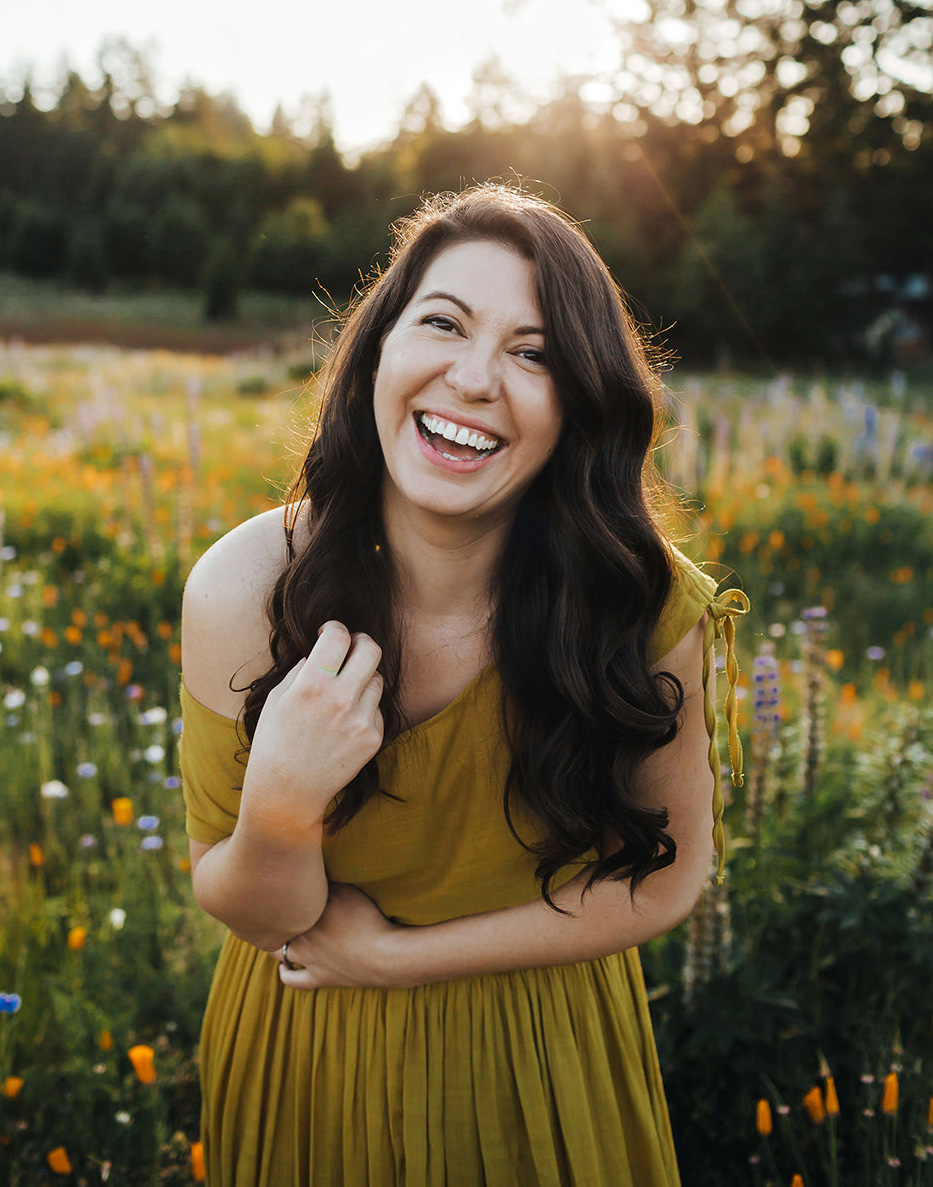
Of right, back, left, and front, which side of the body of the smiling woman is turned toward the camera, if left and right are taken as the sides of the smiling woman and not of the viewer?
front

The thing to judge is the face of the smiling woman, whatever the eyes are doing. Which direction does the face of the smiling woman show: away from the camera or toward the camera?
toward the camera

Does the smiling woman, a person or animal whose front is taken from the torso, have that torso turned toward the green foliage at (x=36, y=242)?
no

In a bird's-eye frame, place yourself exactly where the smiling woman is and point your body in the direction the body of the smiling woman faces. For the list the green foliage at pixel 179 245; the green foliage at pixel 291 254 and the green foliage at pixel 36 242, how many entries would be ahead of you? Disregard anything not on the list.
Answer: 0

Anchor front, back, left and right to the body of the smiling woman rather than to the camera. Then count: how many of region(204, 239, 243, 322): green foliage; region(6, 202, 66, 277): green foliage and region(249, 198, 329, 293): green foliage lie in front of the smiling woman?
0

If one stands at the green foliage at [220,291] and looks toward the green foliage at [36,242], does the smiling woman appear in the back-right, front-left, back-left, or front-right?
back-left

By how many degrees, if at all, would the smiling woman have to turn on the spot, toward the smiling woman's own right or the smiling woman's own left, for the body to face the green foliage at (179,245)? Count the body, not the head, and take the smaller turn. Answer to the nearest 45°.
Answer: approximately 180°

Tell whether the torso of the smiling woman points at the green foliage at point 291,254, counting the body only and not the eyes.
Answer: no

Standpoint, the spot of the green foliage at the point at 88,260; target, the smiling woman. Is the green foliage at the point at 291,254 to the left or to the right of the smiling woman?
left

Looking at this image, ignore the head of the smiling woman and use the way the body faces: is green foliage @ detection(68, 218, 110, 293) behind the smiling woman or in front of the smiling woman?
behind

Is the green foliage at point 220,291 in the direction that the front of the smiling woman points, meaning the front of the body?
no
